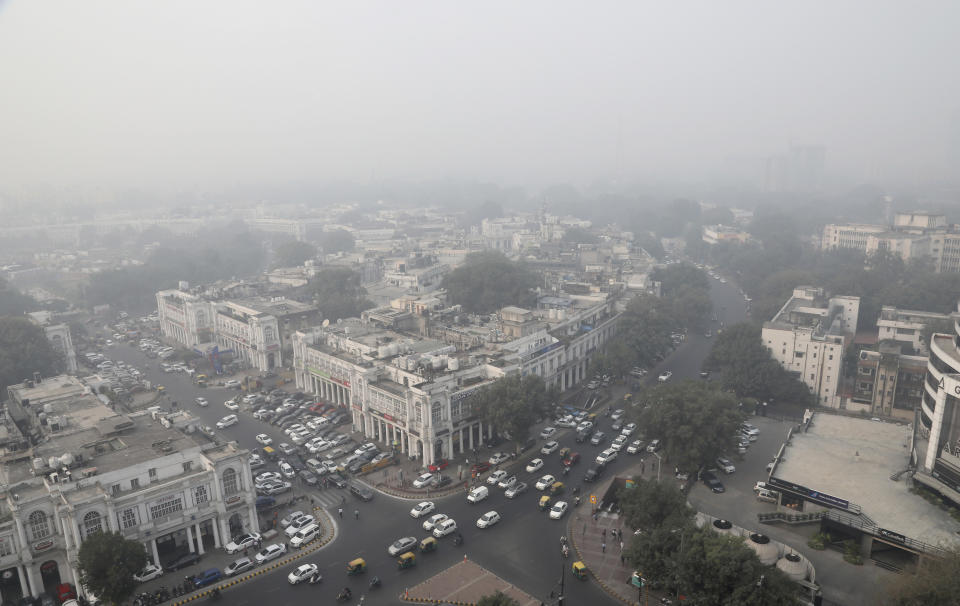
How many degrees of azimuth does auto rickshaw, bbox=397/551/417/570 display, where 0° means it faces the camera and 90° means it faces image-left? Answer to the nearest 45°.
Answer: approximately 45°

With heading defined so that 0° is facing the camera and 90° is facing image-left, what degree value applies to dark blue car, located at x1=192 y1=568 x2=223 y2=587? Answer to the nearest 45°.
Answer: approximately 45°

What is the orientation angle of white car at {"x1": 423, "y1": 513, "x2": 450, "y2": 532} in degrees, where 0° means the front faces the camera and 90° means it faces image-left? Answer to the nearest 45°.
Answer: approximately 45°
